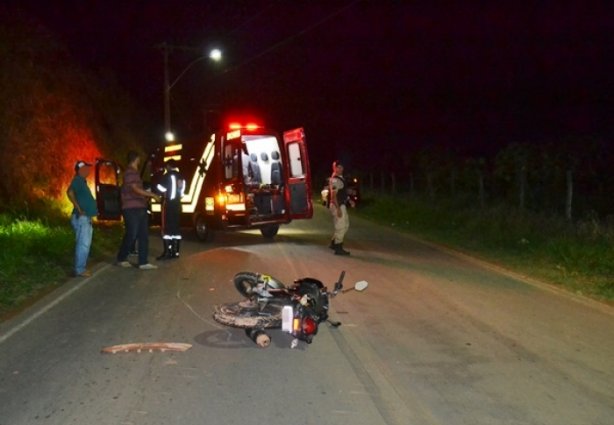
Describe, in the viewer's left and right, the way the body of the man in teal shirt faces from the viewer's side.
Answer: facing to the right of the viewer

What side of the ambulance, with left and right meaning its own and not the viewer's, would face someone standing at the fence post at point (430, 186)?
right

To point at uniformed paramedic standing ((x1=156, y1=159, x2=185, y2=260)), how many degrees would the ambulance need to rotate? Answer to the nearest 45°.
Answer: approximately 90° to its left

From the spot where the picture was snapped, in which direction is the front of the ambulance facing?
facing away from the viewer and to the left of the viewer

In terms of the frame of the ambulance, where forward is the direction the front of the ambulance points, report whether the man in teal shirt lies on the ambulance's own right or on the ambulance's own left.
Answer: on the ambulance's own left

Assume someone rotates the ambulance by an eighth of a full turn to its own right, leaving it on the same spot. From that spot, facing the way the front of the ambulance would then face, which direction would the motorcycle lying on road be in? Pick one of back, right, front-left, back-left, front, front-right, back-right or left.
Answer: back

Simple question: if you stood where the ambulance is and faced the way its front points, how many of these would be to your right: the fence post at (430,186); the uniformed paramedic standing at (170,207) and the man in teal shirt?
1

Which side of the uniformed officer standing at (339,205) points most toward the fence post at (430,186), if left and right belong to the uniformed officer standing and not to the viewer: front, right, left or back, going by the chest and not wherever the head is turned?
left

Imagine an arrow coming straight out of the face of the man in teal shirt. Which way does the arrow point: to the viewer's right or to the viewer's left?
to the viewer's right
